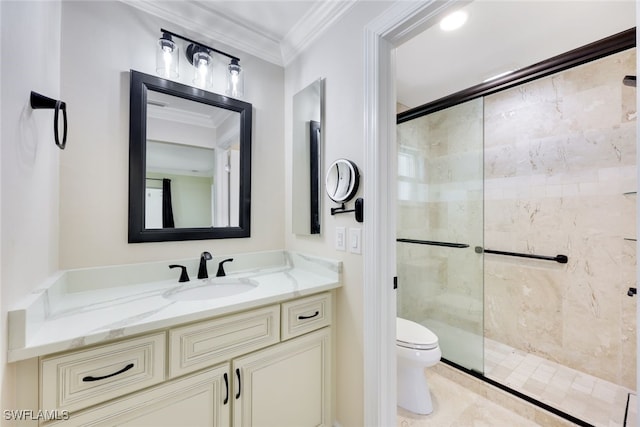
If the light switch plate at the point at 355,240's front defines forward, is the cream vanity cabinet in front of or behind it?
in front

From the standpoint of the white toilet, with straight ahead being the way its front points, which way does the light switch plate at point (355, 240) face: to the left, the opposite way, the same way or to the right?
to the right

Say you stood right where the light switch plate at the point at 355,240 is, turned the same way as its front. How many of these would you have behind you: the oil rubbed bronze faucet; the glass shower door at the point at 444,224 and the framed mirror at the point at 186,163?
1

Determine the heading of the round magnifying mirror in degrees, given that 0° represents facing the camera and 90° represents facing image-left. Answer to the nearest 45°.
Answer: approximately 45°

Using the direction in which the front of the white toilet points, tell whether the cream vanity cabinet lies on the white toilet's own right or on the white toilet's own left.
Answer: on the white toilet's own right

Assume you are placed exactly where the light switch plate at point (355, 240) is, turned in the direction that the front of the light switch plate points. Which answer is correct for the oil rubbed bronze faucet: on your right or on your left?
on your right

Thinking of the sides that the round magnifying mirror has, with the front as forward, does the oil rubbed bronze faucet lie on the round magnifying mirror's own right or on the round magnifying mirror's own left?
on the round magnifying mirror's own right

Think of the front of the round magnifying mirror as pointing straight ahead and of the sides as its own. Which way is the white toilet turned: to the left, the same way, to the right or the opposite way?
to the left
